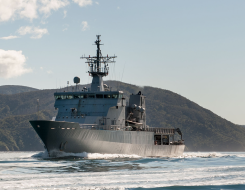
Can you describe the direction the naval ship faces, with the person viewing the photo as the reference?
facing the viewer and to the left of the viewer
